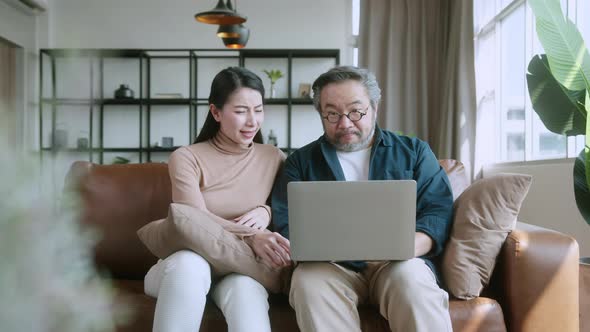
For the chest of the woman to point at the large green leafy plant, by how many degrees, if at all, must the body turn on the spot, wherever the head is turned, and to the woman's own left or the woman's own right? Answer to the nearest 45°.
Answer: approximately 90° to the woman's own left

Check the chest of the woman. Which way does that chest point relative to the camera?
toward the camera

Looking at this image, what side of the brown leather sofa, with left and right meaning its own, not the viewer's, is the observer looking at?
front

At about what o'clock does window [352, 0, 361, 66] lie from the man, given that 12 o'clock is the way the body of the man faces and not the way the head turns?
The window is roughly at 6 o'clock from the man.

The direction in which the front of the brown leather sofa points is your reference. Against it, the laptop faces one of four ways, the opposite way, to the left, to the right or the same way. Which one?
the opposite way

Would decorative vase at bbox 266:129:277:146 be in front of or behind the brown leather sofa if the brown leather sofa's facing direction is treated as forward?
behind

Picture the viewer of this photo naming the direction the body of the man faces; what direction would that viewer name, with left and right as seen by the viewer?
facing the viewer

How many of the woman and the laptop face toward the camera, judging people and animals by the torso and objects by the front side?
1

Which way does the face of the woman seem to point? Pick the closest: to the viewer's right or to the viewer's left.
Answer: to the viewer's right

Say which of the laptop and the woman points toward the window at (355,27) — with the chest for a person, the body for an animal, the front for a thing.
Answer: the laptop

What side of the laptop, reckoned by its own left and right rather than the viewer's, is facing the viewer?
back
